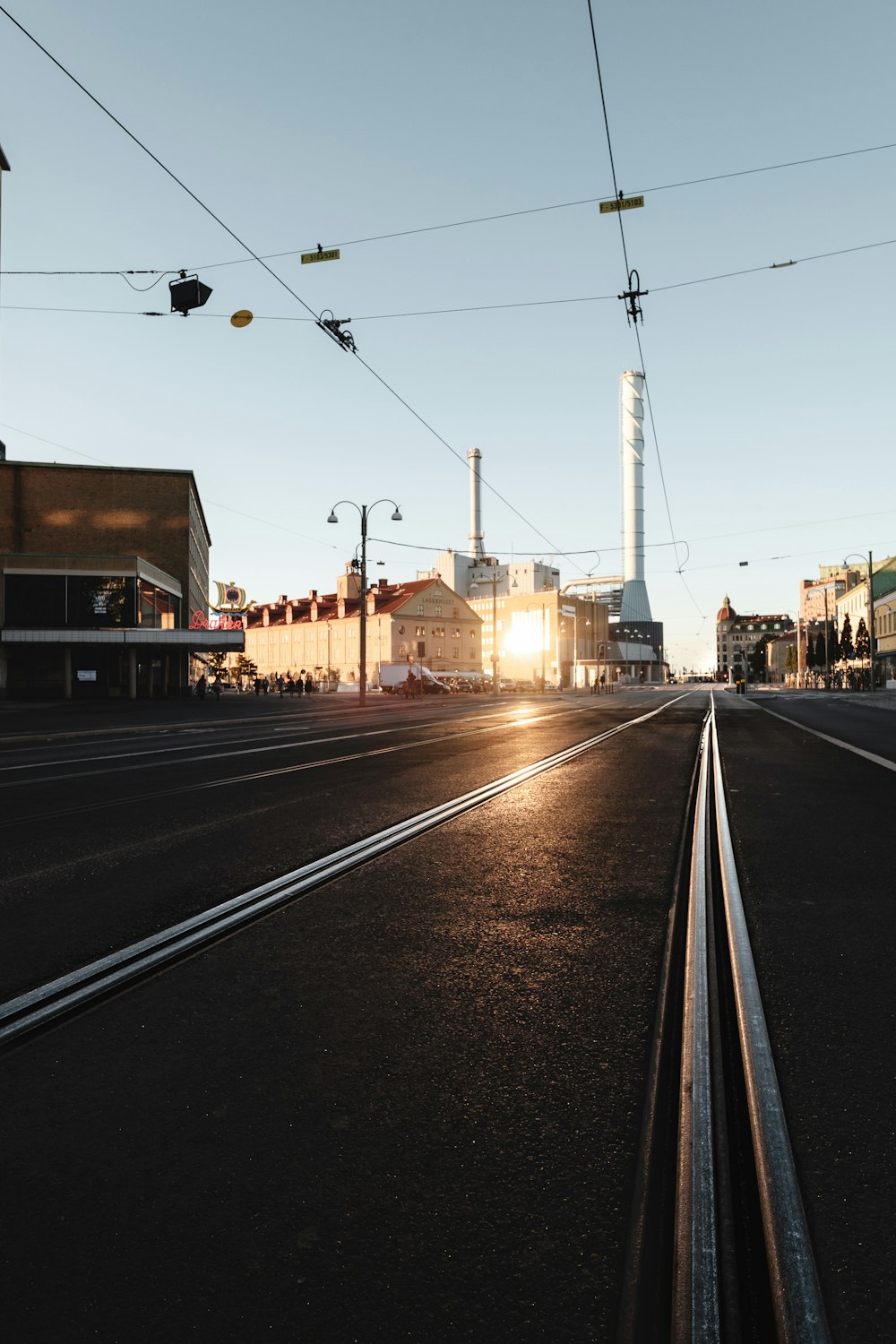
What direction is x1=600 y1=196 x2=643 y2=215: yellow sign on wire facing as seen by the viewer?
toward the camera

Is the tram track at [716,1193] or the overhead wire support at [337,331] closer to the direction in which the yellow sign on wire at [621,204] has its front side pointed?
the tram track

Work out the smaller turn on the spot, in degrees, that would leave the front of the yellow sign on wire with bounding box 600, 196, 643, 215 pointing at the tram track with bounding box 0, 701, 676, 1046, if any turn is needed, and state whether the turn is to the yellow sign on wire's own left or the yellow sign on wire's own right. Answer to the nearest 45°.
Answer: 0° — it already faces it

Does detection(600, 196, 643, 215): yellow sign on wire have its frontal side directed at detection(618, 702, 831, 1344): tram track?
yes

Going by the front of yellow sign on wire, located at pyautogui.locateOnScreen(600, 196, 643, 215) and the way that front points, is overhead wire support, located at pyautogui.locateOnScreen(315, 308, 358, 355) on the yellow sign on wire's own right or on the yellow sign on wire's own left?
on the yellow sign on wire's own right
